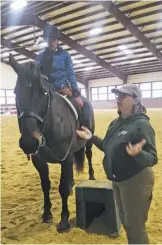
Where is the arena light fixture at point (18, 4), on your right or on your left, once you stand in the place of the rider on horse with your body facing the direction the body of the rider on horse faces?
on your right

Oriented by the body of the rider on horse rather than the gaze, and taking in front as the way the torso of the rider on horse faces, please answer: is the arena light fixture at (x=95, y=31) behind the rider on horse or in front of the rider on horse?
behind

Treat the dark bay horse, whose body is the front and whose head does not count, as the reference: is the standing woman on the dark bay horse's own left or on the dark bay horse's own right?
on the dark bay horse's own left

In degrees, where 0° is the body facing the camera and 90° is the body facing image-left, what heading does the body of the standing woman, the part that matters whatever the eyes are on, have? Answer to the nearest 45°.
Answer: approximately 45°

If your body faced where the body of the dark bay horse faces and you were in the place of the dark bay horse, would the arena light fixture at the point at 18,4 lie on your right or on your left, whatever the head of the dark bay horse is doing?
on your right

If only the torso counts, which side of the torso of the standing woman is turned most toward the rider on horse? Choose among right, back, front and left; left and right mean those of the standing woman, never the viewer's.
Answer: right
